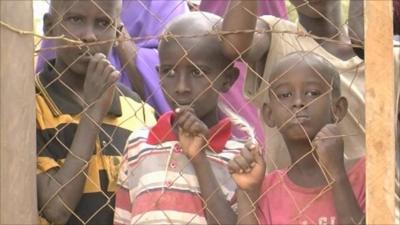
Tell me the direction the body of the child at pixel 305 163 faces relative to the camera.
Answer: toward the camera

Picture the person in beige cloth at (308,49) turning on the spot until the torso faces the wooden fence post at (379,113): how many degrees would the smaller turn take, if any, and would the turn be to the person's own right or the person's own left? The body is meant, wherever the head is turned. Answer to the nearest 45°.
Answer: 0° — they already face it

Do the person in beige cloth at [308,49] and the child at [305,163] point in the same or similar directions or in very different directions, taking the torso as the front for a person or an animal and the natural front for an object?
same or similar directions

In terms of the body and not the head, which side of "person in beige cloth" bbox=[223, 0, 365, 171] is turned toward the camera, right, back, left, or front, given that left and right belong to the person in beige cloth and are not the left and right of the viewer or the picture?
front

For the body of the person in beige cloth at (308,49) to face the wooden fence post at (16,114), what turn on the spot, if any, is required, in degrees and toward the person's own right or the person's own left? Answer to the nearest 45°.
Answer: approximately 45° to the person's own right

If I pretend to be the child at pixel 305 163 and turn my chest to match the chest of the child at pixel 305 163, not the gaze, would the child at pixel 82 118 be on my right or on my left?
on my right

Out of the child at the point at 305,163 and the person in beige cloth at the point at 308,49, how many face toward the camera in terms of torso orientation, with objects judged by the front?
2

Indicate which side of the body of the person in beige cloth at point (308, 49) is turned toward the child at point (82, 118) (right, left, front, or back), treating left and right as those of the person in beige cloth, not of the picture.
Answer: right

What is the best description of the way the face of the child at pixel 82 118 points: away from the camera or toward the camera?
toward the camera
